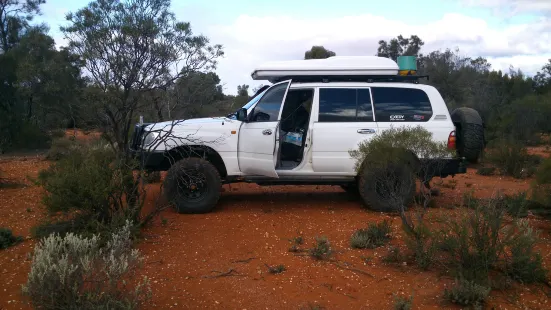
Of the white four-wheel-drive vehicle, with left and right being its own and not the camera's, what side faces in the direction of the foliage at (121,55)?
front

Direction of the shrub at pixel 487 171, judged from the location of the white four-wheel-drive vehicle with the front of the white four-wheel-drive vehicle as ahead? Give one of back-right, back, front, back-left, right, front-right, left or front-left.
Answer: back-right

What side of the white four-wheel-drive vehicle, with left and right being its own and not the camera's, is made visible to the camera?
left

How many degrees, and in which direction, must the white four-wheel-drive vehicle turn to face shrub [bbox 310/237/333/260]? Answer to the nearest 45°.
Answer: approximately 90° to its left

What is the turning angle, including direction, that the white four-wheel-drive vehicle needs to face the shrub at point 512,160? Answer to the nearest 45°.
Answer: approximately 135° to its right

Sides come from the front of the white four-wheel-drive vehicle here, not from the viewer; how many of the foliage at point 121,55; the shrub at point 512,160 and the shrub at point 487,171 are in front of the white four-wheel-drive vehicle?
1

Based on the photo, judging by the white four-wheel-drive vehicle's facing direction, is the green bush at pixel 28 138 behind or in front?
in front

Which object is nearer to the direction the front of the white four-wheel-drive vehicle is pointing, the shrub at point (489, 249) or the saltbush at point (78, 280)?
the saltbush
